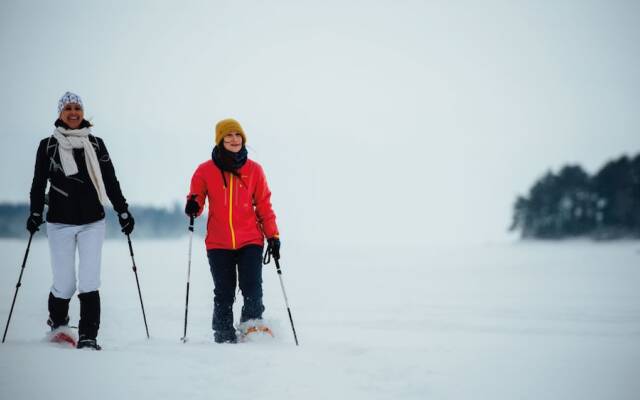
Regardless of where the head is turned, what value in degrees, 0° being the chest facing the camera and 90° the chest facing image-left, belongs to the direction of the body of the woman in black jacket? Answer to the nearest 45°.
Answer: approximately 0°

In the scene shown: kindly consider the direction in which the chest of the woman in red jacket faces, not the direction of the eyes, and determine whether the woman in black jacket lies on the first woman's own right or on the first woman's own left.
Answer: on the first woman's own right

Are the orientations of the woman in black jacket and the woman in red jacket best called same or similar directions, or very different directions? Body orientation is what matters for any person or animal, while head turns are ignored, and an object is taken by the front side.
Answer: same or similar directions

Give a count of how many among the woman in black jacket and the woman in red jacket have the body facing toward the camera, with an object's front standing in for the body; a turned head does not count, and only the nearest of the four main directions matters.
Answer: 2

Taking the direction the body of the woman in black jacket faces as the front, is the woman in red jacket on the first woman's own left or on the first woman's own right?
on the first woman's own left

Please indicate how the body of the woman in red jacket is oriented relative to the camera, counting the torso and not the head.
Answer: toward the camera
